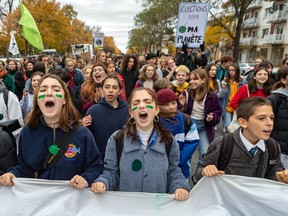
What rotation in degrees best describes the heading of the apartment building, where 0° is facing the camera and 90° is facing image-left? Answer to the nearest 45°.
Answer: approximately 45°

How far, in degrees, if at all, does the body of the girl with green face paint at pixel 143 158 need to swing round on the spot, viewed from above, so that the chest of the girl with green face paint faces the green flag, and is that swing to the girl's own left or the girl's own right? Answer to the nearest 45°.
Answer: approximately 135° to the girl's own right

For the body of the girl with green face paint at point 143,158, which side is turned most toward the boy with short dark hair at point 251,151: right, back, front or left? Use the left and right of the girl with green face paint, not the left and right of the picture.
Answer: left

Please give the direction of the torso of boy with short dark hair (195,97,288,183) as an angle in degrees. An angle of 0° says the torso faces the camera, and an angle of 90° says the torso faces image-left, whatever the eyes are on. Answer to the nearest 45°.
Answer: approximately 315°

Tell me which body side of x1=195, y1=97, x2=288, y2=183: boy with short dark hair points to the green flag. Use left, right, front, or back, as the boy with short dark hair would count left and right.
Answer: back

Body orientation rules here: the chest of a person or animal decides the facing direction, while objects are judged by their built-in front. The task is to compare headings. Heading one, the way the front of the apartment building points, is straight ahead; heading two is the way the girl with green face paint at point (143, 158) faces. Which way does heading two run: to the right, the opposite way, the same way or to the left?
to the left

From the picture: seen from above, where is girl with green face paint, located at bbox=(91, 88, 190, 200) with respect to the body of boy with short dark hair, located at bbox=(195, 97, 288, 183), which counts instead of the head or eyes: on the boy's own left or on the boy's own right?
on the boy's own right

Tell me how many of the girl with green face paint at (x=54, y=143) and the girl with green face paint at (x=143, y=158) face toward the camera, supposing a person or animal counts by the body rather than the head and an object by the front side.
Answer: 2
